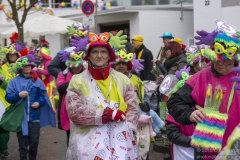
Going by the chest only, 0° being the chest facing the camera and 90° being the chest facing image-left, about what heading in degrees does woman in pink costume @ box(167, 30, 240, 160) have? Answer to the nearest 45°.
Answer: approximately 0°

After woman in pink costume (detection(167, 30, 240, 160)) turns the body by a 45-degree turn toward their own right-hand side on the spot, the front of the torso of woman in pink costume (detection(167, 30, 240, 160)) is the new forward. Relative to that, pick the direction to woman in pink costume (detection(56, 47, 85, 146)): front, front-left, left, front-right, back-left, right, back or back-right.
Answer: right

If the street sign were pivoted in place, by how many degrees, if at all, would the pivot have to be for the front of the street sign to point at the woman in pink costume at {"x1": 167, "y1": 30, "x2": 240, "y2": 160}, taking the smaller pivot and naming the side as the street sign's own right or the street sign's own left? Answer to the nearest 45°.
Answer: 0° — it already faces them

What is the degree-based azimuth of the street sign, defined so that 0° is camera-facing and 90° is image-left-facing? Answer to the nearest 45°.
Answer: approximately 0°

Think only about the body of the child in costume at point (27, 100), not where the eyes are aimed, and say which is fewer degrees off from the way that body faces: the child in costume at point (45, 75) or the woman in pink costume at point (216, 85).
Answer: the woman in pink costume

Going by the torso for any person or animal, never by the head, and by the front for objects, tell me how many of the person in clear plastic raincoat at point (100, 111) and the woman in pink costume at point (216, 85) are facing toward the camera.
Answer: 2

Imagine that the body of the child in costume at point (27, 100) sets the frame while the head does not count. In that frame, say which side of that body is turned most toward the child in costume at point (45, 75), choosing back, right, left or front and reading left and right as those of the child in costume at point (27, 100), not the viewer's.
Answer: back
